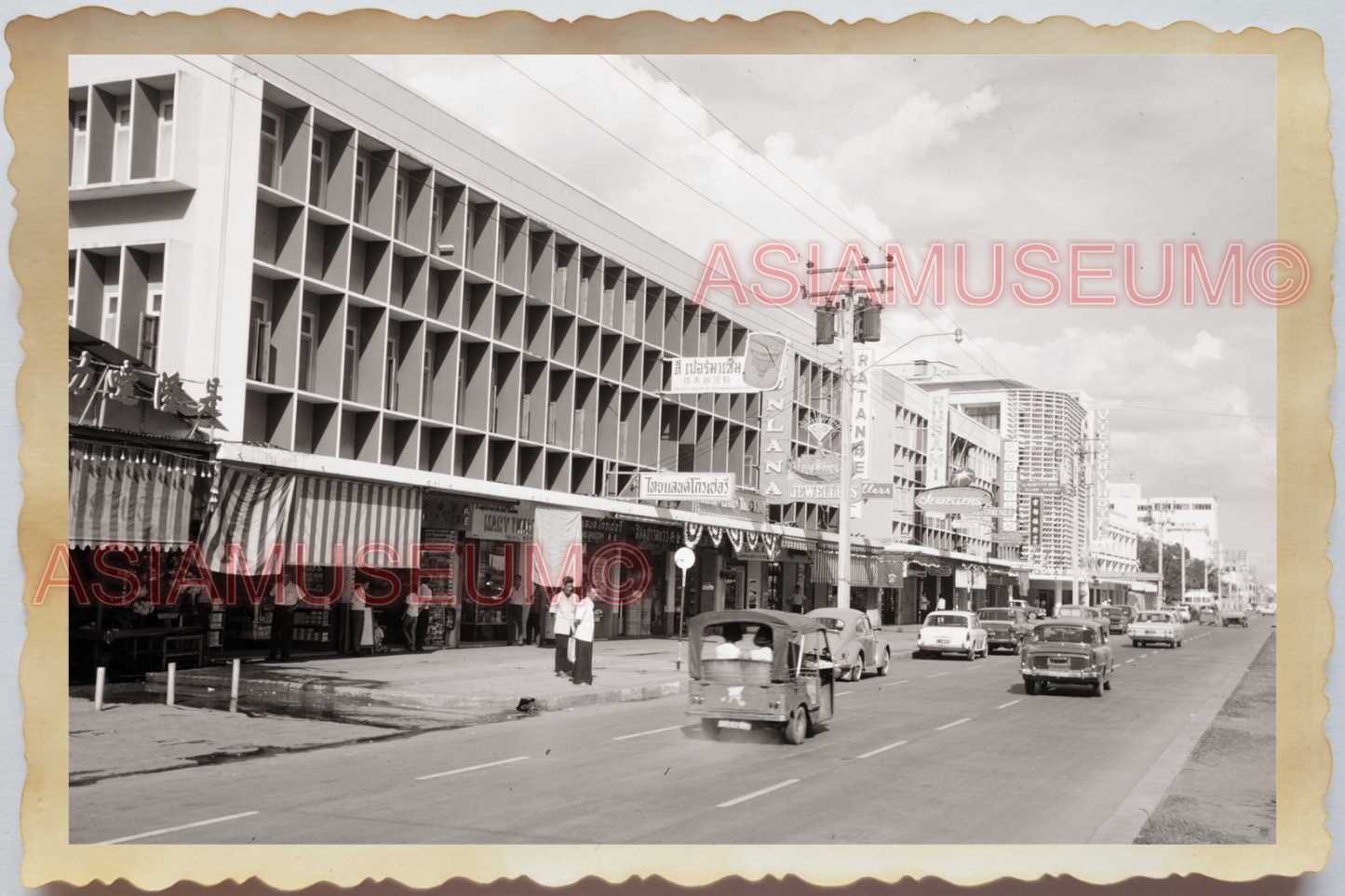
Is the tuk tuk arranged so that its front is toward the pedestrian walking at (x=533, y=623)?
no

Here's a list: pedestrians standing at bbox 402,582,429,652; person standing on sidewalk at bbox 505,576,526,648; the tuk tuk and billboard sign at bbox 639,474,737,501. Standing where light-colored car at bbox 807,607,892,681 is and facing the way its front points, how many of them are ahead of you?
0

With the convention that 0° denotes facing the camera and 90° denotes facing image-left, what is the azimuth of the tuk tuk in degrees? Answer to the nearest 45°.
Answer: approximately 225°

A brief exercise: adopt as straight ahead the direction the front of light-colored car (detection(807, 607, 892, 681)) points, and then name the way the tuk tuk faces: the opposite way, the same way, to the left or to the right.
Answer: the same way

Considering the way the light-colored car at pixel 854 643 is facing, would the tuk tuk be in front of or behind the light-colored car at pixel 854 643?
behind

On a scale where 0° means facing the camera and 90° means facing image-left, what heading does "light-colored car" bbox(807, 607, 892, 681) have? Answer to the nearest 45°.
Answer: approximately 225°
